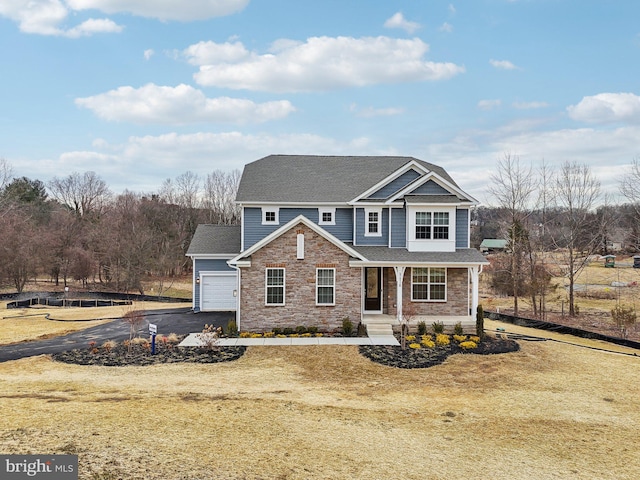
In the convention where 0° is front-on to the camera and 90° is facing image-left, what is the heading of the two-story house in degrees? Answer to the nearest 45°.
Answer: approximately 0°
